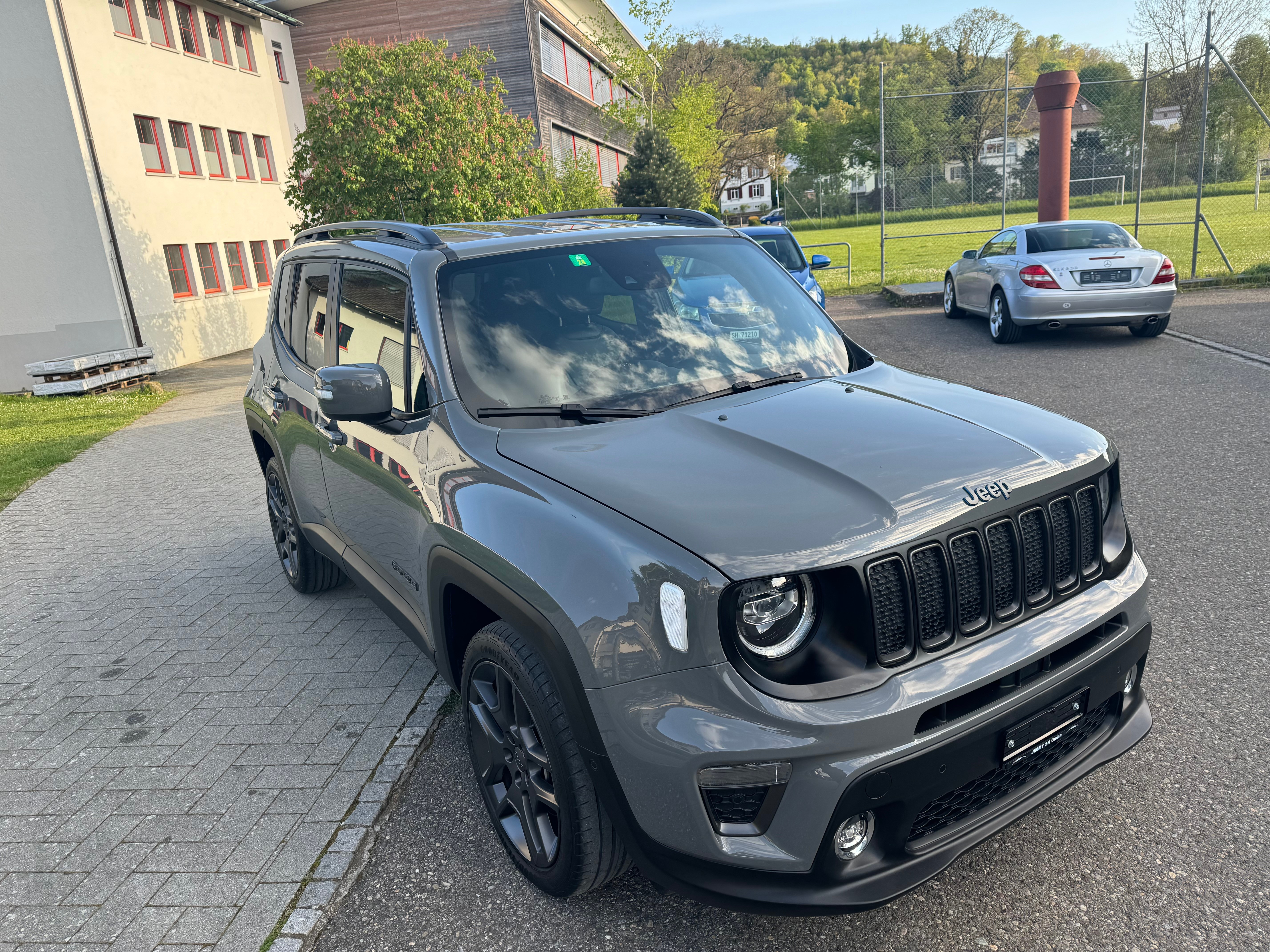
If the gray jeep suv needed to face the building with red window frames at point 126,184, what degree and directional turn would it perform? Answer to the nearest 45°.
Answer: approximately 180°

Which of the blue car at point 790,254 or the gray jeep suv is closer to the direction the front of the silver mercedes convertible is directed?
the blue car

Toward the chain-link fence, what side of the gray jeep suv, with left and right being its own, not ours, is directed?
left

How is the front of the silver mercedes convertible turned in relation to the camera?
facing away from the viewer and to the left of the viewer

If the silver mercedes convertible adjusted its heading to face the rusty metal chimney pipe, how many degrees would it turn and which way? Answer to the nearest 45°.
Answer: approximately 45° to its right

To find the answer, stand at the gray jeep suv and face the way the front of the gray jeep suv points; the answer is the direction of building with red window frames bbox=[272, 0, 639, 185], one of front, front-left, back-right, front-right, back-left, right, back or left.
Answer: back-left

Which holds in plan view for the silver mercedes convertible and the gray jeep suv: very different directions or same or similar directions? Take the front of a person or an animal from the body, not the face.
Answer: very different directions
